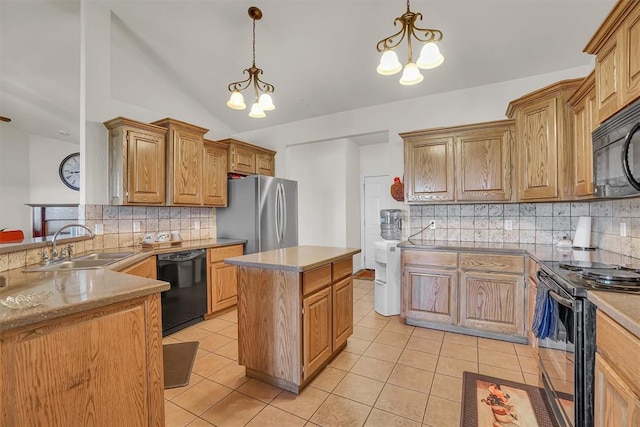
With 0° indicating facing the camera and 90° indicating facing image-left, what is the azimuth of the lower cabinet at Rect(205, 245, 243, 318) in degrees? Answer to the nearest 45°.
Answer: approximately 315°

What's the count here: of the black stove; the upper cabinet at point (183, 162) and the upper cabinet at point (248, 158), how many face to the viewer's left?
1

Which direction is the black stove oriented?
to the viewer's left

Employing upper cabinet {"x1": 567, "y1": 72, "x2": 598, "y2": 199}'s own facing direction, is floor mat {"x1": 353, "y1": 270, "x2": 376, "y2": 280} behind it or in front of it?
in front

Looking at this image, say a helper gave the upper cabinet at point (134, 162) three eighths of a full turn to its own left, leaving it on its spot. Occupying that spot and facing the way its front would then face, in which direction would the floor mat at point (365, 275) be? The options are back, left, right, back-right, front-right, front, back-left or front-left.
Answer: right

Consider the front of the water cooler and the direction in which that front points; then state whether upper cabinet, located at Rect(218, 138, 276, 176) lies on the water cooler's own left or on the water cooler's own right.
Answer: on the water cooler's own right

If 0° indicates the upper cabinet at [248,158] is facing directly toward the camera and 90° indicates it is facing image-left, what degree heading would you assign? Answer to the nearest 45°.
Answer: approximately 315°

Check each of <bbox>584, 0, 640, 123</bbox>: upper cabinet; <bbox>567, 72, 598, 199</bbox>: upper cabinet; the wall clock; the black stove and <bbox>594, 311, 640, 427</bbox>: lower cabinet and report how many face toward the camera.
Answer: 1

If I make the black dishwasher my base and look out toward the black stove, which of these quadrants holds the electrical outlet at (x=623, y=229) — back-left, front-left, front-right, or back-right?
front-left

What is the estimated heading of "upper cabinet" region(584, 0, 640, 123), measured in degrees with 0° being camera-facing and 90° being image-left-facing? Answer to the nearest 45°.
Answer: approximately 90°

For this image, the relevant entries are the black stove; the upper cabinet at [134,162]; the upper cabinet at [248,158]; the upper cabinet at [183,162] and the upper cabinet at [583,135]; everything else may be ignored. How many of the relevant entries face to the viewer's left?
2

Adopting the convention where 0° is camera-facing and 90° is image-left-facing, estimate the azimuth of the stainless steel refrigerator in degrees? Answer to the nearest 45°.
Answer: approximately 315°

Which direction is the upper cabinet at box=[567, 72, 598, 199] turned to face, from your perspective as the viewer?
facing to the left of the viewer

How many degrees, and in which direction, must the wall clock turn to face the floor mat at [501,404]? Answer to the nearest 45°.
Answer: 0° — it already faces it
